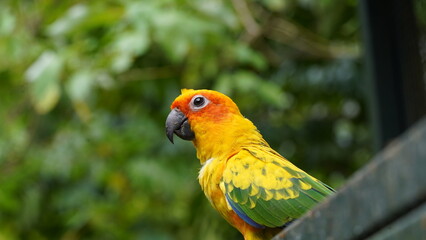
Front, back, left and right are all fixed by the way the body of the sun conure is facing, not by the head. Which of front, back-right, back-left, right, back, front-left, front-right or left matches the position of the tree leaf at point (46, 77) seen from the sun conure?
front-right

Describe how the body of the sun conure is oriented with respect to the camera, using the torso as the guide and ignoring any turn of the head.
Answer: to the viewer's left
